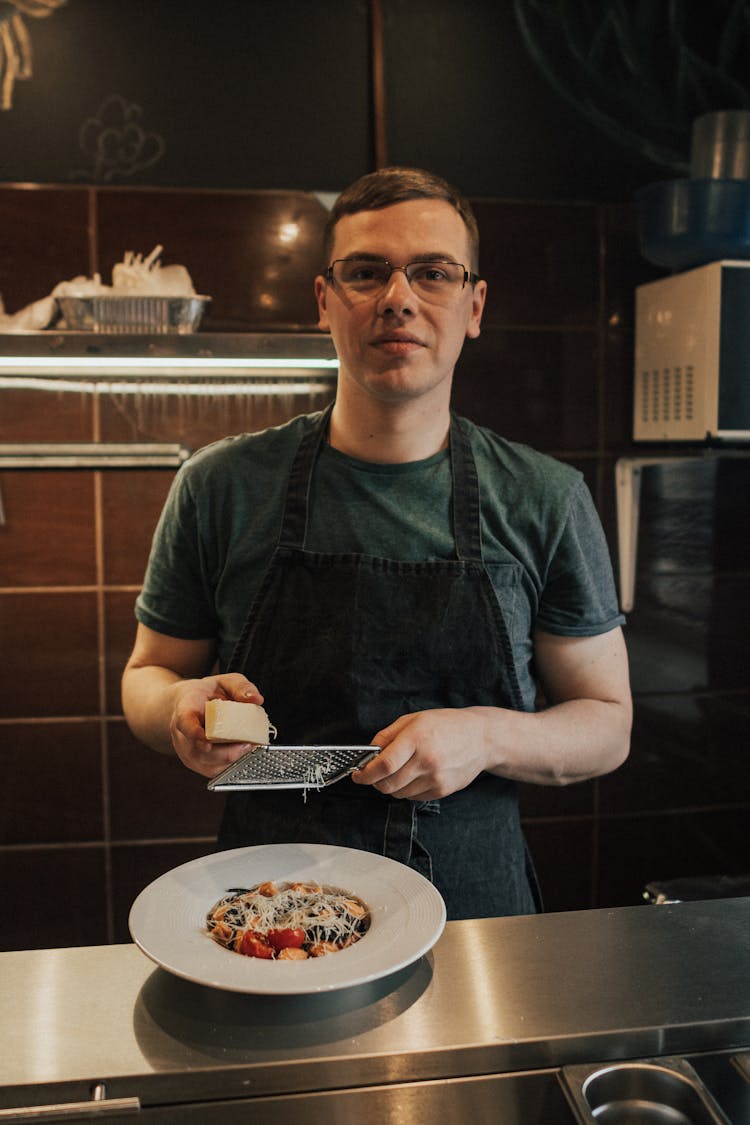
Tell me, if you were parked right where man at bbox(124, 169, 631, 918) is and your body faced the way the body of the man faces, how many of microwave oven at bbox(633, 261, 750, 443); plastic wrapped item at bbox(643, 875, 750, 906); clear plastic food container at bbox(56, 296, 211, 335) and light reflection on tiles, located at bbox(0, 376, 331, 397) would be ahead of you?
0

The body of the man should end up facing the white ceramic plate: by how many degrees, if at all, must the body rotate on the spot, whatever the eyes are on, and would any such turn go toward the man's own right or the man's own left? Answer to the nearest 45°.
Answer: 0° — they already face it

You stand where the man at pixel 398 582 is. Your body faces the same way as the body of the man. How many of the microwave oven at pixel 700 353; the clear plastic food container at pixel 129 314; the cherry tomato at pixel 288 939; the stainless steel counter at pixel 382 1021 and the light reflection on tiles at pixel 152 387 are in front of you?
2

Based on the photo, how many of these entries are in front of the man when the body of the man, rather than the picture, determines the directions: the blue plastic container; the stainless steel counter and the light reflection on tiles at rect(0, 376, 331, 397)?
1

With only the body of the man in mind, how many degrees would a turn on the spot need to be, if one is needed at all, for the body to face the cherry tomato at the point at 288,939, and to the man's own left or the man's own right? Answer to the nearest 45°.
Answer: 0° — they already face it

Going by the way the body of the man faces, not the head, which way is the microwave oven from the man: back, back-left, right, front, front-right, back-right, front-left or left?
back-left

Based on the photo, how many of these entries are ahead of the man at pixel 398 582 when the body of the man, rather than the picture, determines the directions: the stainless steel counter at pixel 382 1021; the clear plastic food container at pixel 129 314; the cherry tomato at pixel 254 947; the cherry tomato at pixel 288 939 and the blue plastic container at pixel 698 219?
3

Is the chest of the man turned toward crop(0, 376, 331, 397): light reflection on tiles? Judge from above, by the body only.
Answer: no

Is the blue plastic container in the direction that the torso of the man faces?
no

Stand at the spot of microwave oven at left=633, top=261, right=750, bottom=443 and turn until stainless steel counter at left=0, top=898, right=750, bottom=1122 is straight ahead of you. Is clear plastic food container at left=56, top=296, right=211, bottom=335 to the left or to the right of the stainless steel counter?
right

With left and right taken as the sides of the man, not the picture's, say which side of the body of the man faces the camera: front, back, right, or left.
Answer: front

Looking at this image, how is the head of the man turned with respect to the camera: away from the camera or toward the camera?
toward the camera
